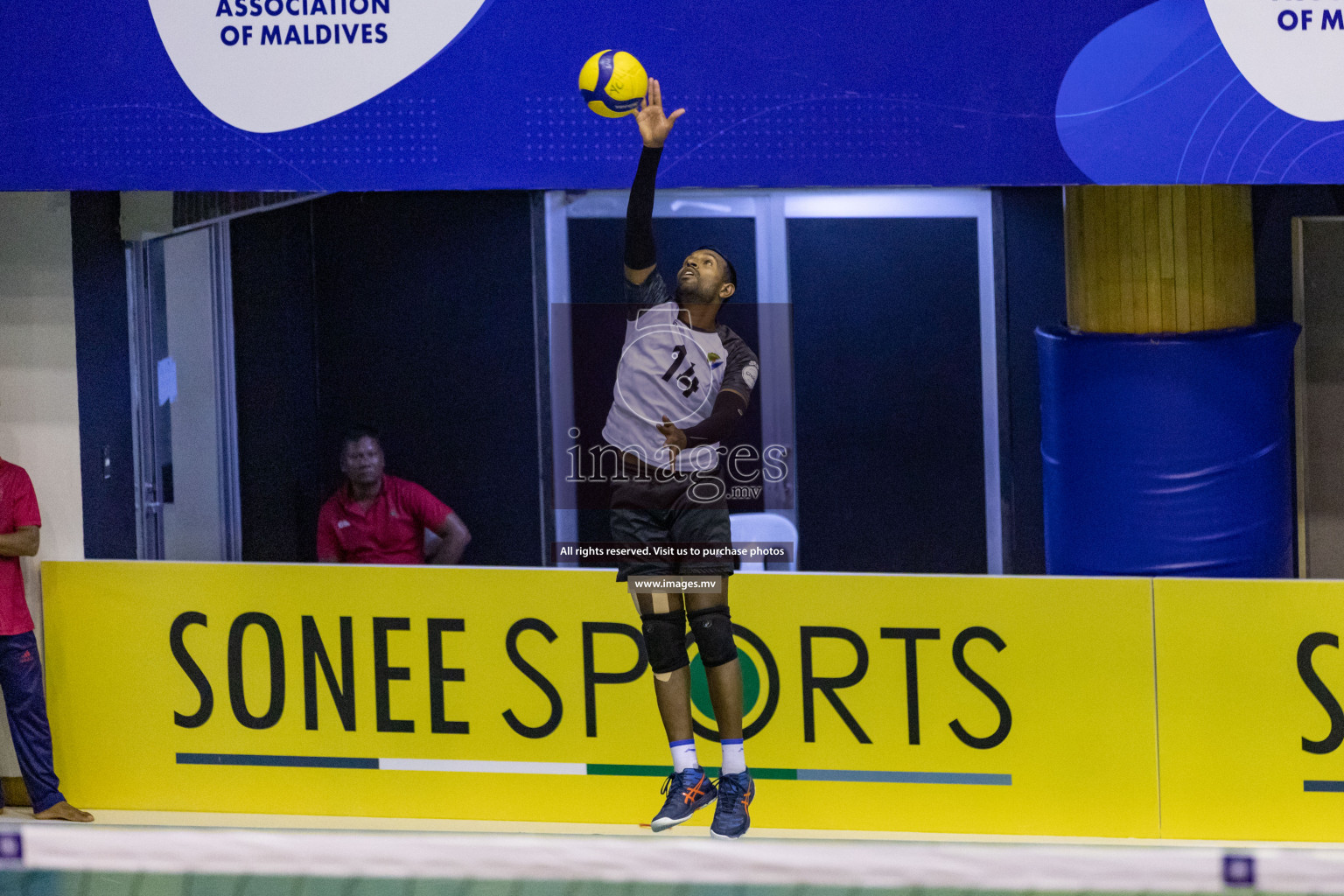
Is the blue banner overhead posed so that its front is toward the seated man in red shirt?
no

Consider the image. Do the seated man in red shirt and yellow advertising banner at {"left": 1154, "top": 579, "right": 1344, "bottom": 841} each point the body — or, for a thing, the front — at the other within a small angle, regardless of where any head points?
no

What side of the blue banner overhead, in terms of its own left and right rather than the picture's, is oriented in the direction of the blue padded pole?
left

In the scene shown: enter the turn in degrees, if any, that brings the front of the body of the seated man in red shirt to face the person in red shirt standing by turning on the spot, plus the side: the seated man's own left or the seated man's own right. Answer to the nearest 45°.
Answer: approximately 90° to the seated man's own right

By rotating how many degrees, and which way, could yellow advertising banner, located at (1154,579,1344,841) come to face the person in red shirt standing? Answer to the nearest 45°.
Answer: approximately 90° to its right

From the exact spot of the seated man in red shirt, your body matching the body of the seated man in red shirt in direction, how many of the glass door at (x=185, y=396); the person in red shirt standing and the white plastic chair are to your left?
1

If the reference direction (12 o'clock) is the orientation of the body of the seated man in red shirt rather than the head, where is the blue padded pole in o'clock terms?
The blue padded pole is roughly at 10 o'clock from the seated man in red shirt.

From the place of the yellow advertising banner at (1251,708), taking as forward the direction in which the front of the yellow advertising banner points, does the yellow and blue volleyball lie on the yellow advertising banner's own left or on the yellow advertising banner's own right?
on the yellow advertising banner's own right

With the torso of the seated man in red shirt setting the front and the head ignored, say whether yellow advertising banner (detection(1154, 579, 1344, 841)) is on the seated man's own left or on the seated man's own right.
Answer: on the seated man's own left

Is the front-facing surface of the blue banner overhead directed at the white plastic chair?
no

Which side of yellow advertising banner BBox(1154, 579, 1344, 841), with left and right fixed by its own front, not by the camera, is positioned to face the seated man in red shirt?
right

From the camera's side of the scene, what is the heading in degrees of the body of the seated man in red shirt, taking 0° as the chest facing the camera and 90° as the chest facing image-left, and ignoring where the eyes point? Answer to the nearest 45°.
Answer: approximately 0°

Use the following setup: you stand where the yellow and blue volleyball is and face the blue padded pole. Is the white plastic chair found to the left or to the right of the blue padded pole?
left

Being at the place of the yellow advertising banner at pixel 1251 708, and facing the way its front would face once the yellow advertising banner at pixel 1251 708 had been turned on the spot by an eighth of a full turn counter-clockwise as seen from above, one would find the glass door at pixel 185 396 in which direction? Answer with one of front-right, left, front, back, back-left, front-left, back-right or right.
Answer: back-right

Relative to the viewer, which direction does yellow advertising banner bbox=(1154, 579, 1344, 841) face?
toward the camera

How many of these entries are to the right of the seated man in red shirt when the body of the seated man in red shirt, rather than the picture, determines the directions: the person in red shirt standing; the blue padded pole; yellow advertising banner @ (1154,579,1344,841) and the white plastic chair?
1

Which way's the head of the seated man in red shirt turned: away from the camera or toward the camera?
toward the camera
